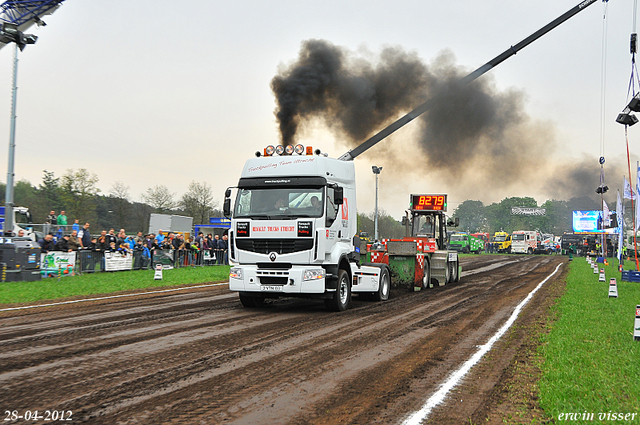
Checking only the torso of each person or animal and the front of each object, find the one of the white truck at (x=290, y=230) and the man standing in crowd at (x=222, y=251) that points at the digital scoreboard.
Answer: the man standing in crowd

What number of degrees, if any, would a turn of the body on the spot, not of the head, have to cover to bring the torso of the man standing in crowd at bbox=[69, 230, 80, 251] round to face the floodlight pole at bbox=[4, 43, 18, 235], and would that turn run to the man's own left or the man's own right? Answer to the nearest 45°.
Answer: approximately 90° to the man's own right

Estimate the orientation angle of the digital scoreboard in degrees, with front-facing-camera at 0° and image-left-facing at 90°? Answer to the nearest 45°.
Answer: approximately 0°

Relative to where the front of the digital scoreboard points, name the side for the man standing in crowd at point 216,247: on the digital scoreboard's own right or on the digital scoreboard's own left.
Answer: on the digital scoreboard's own right

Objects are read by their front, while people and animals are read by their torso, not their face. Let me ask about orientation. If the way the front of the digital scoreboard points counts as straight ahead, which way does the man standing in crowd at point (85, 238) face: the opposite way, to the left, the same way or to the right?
to the left

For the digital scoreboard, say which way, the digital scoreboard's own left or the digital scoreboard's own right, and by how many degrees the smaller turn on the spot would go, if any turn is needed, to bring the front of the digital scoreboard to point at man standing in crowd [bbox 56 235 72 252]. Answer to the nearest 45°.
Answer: approximately 90° to the digital scoreboard's own right

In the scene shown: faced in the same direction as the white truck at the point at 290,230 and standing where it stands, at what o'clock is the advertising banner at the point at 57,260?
The advertising banner is roughly at 3 o'clock from the white truck.
